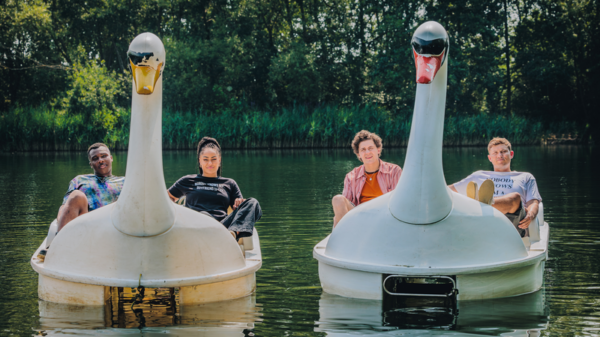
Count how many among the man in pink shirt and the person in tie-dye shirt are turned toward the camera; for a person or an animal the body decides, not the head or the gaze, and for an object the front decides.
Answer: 2

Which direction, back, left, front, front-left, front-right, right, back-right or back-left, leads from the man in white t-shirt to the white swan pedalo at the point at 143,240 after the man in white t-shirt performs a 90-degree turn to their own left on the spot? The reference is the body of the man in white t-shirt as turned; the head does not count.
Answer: back-right

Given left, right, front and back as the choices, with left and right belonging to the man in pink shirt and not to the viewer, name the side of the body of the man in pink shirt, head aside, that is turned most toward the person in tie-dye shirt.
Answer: right

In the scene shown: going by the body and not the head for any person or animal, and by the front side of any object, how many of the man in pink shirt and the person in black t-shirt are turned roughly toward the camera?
2

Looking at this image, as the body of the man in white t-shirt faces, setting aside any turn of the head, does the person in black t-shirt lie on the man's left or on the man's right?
on the man's right

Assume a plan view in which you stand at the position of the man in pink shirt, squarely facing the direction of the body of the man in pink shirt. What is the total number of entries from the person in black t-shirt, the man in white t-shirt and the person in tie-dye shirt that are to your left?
1

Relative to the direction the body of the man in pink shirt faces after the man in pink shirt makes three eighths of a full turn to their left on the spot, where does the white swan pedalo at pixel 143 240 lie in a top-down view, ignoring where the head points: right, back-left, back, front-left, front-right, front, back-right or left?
back
